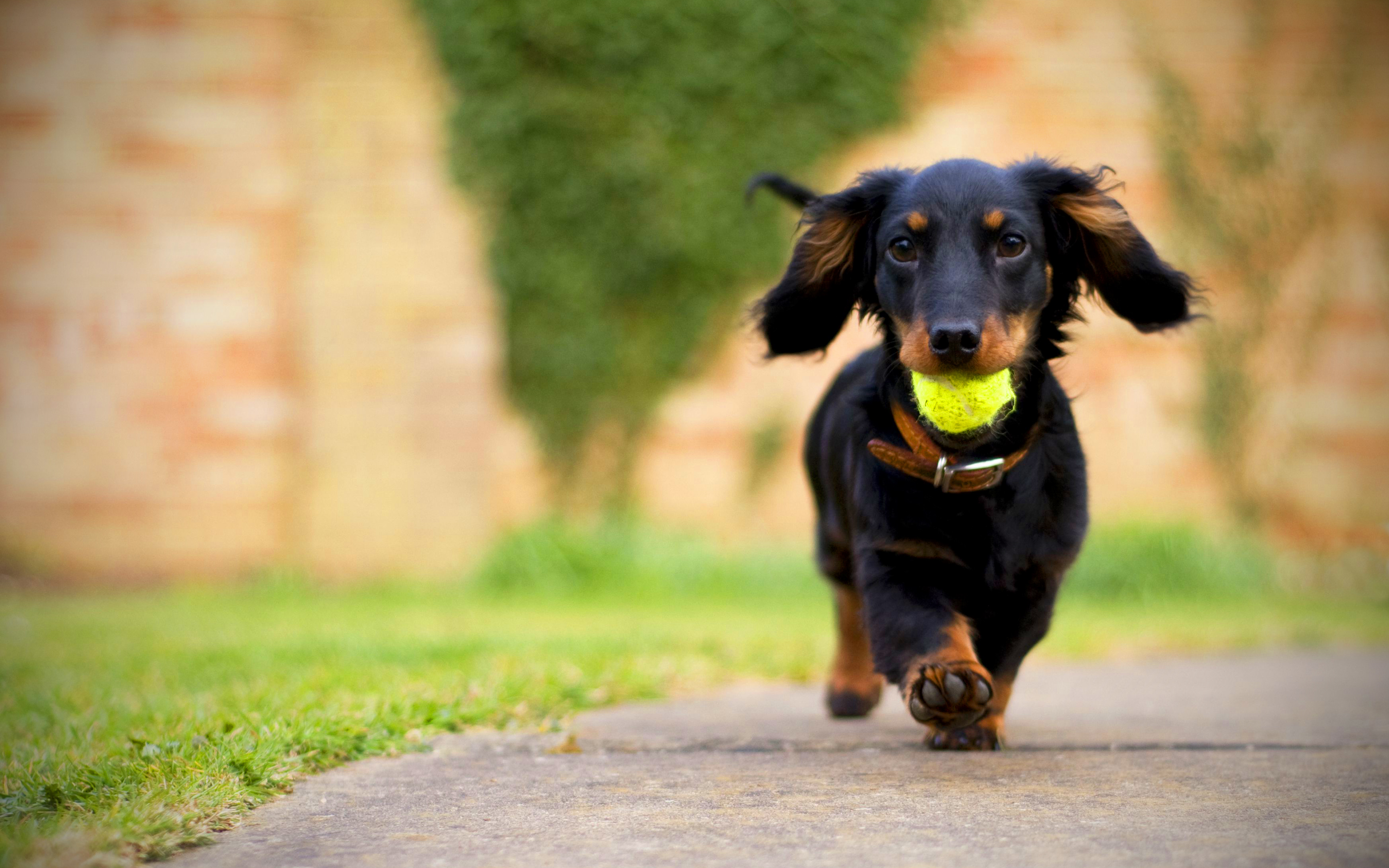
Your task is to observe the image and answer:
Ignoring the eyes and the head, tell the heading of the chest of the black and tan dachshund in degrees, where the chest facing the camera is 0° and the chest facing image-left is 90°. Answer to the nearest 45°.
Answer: approximately 0°
